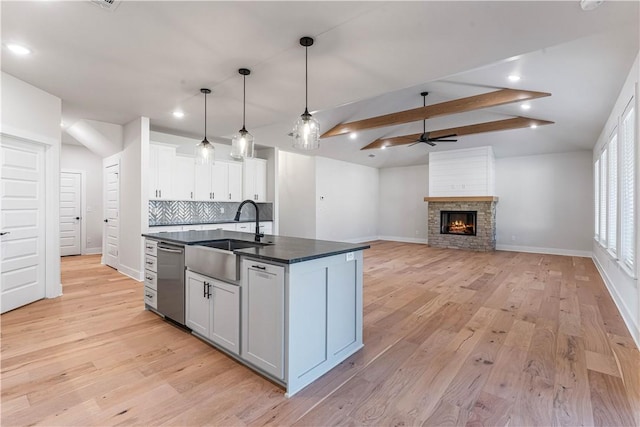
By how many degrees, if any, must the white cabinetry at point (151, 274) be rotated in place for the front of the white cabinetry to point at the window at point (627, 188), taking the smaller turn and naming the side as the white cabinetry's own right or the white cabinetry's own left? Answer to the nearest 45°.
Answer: approximately 90° to the white cabinetry's own left

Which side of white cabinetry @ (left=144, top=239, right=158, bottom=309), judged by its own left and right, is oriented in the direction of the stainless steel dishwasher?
left

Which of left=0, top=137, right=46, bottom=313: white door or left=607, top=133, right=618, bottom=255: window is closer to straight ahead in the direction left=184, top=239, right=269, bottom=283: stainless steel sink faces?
the white door

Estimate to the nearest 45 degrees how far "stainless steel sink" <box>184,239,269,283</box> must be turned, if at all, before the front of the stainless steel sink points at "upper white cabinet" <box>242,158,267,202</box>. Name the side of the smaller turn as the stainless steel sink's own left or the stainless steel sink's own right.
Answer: approximately 135° to the stainless steel sink's own right
